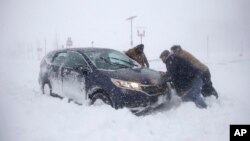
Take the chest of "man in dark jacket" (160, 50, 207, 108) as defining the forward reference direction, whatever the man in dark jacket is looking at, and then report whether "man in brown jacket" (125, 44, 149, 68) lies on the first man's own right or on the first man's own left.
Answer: on the first man's own right

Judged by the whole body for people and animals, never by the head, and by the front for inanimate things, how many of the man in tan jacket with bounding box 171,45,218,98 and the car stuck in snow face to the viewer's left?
1

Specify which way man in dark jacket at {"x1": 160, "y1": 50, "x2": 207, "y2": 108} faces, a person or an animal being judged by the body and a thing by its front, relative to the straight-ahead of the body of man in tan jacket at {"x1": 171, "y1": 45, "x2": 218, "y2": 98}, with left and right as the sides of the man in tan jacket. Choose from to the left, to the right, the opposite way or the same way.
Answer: the same way

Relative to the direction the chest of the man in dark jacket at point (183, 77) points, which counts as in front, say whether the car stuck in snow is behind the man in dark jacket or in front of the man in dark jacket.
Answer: in front

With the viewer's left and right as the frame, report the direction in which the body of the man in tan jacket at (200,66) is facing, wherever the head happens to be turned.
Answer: facing to the left of the viewer

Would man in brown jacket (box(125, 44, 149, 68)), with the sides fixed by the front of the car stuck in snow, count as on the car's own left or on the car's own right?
on the car's own left

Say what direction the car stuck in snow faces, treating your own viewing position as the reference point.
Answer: facing the viewer and to the right of the viewer

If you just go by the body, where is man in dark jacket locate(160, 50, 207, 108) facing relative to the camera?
to the viewer's left

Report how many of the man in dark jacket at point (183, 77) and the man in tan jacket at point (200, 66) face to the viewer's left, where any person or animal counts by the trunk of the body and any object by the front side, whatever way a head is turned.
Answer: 2

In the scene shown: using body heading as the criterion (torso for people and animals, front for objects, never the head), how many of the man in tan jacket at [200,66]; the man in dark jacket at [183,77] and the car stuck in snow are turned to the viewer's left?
2

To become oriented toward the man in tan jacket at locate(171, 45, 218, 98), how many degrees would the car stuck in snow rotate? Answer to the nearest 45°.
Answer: approximately 45° to its left
